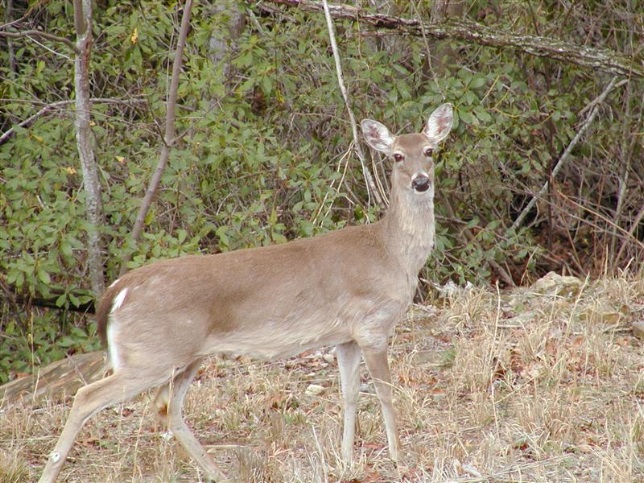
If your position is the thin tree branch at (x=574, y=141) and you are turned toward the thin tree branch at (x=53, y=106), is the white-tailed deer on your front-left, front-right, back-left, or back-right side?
front-left

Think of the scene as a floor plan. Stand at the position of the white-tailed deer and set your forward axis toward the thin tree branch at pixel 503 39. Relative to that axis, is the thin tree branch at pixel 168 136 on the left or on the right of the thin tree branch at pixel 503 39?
left

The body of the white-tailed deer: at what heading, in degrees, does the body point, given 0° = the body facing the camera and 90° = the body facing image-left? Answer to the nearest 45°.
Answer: approximately 270°

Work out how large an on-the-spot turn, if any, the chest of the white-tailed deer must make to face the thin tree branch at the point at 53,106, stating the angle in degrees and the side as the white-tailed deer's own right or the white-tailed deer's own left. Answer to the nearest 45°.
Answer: approximately 135° to the white-tailed deer's own left

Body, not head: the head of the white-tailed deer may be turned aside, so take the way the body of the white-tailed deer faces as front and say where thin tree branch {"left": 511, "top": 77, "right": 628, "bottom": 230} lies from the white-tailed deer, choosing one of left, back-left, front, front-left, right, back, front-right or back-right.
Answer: front-left

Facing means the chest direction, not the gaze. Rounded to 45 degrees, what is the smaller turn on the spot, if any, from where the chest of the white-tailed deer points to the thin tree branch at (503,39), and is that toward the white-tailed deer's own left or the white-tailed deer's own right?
approximately 45° to the white-tailed deer's own left

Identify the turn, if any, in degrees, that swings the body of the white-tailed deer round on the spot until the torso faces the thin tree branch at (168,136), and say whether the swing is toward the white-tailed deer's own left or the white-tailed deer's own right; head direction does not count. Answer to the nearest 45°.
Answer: approximately 90° to the white-tailed deer's own left

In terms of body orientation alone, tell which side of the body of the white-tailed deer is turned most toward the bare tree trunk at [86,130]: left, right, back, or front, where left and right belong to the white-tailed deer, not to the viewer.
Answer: left
